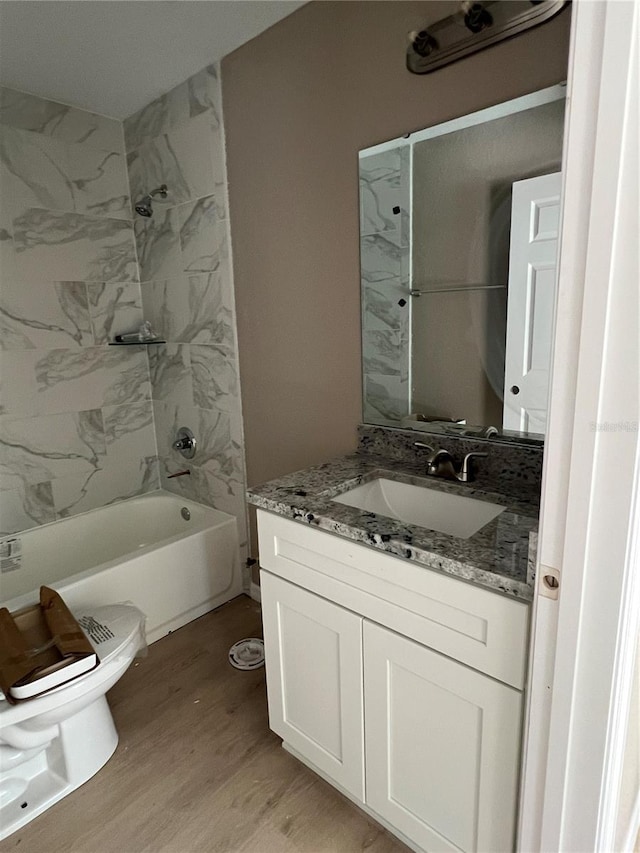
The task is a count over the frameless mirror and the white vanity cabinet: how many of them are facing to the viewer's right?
0

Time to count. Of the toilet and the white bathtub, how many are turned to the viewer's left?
0

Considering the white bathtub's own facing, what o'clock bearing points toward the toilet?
The toilet is roughly at 2 o'clock from the white bathtub.

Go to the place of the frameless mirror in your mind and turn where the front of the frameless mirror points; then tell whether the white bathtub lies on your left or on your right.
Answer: on your right

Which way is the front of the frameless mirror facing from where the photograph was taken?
facing the viewer and to the left of the viewer

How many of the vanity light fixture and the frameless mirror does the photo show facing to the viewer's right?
0

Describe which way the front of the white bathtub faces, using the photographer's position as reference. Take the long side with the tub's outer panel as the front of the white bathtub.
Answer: facing the viewer and to the right of the viewer
